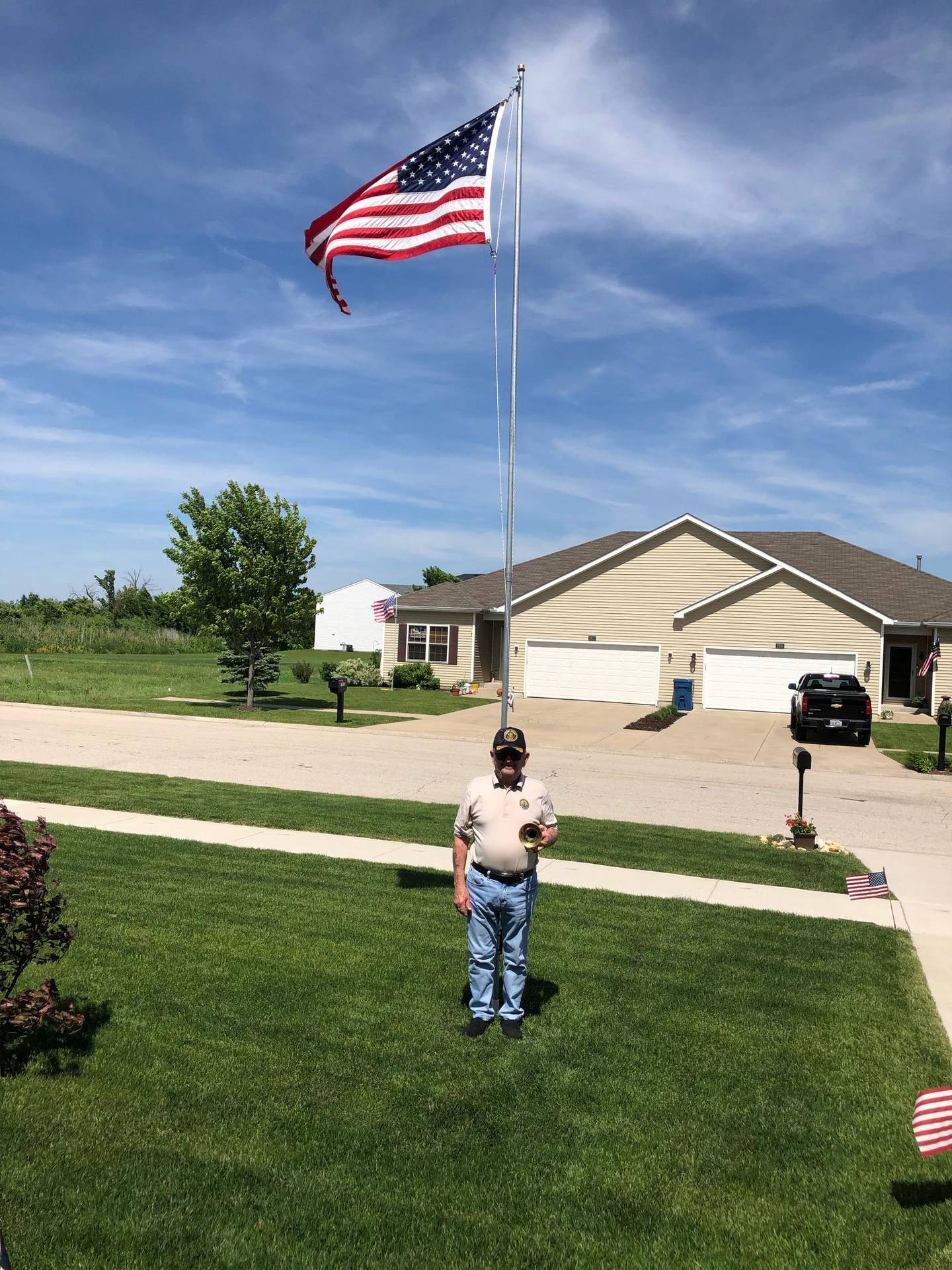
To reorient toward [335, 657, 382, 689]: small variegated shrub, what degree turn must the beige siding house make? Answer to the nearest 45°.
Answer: approximately 90° to its right

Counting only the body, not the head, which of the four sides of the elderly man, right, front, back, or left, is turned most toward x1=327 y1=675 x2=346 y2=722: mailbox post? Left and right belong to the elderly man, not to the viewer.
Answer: back

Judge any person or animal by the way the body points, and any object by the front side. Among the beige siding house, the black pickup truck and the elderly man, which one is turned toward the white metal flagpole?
the beige siding house

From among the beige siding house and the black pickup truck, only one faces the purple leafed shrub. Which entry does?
the beige siding house

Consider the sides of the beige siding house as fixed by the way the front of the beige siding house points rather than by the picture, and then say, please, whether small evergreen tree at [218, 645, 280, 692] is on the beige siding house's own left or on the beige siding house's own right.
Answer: on the beige siding house's own right
